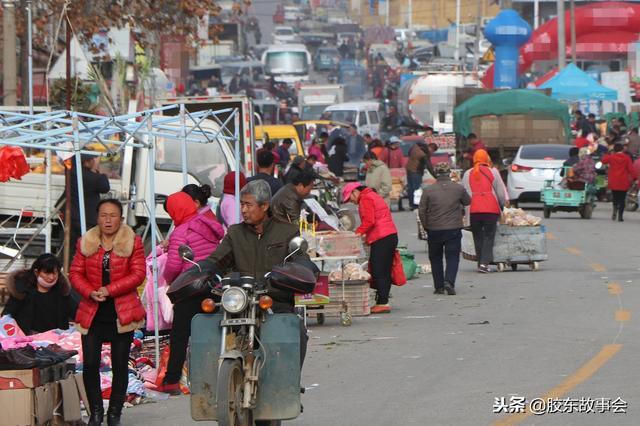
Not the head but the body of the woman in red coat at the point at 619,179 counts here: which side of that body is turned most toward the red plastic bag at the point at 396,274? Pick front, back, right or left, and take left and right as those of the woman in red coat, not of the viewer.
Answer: back

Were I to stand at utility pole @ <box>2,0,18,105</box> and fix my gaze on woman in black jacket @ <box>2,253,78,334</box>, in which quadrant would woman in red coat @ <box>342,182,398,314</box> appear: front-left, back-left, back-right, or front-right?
front-left

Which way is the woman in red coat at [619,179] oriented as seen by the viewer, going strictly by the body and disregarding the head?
away from the camera

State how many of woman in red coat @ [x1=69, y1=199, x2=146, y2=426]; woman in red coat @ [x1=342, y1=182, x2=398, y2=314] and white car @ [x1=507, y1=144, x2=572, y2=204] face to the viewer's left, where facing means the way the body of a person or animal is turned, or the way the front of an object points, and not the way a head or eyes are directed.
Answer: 1

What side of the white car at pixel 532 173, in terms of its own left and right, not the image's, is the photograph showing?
back

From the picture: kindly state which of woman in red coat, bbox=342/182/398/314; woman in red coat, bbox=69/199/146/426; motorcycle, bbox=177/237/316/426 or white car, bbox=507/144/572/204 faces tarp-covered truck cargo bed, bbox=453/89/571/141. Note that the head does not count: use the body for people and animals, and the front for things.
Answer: the white car

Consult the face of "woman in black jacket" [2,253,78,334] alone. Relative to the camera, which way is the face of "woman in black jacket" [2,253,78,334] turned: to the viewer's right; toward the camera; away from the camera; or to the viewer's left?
toward the camera

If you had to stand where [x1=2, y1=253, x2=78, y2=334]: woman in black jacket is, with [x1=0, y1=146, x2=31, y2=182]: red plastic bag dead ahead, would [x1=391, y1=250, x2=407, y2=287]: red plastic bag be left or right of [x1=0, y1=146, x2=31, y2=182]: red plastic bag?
right

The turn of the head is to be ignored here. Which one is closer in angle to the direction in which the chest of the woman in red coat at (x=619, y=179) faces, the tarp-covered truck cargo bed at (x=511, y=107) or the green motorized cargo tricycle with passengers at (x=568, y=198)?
the tarp-covered truck cargo bed

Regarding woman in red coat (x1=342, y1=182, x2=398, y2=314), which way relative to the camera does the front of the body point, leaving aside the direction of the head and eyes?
to the viewer's left

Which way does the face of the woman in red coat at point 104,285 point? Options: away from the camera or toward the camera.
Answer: toward the camera

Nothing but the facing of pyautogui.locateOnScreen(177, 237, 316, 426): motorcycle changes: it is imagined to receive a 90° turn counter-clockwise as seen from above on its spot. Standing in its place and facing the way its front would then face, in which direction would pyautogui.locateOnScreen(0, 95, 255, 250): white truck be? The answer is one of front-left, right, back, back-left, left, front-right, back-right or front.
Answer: left

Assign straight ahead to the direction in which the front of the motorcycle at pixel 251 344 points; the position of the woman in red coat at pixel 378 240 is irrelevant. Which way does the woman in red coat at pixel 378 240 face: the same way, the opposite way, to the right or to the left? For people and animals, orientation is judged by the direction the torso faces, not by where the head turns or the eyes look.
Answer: to the right

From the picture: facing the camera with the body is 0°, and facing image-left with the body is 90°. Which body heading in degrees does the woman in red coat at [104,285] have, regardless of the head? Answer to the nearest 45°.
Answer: approximately 0°

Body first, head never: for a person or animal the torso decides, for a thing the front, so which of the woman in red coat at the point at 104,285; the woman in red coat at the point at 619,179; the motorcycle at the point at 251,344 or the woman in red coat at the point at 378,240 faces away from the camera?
the woman in red coat at the point at 619,179

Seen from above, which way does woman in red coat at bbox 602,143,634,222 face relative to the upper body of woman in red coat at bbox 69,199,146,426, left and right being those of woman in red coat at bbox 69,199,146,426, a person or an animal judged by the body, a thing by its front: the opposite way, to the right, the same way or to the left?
the opposite way
